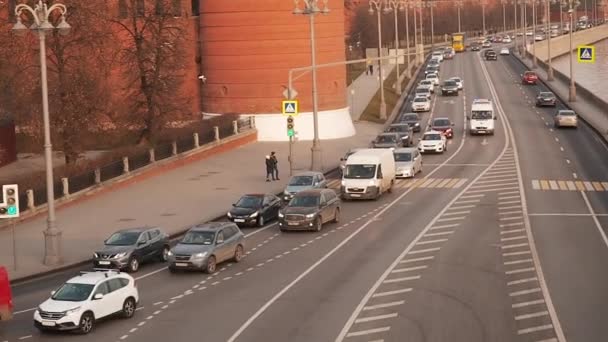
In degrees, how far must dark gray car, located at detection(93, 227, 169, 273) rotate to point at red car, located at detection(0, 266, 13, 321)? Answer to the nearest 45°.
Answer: approximately 45° to its left

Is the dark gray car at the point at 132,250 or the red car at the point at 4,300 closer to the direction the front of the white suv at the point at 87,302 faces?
the red car

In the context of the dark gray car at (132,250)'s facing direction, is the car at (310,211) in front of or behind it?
behind

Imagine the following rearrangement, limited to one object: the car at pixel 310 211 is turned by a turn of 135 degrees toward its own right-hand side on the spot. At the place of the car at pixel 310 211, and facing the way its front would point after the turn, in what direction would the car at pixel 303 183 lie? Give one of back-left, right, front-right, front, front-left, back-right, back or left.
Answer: front

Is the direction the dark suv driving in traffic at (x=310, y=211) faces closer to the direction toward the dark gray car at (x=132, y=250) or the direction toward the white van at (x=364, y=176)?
the dark gray car

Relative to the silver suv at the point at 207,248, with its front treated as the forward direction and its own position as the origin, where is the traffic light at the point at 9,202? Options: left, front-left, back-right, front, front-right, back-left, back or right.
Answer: front-right

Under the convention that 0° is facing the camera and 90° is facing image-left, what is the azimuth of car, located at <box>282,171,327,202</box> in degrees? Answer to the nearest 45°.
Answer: approximately 45°

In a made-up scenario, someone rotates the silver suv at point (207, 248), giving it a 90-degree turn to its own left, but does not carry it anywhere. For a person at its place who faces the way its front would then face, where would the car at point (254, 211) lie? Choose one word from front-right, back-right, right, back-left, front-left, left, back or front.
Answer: back-left

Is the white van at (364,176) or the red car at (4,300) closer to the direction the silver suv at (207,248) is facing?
the red car

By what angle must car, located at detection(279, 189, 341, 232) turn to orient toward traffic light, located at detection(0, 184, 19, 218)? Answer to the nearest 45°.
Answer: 0° — it already faces it

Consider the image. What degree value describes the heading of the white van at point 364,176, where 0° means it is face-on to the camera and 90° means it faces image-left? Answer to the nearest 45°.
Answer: approximately 45°

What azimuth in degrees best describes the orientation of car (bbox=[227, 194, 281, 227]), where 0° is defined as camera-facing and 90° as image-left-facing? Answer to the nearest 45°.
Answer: approximately 45°

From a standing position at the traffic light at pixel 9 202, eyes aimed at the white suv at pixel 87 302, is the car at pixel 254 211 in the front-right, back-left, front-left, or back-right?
back-left
